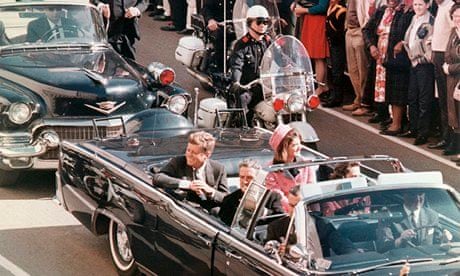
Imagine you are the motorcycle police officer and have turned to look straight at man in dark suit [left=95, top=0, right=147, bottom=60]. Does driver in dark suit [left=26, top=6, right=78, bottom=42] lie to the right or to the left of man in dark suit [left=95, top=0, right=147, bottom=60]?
left

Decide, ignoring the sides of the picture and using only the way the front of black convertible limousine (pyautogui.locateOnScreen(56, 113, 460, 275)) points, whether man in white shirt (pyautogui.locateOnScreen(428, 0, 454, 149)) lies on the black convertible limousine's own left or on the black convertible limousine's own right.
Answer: on the black convertible limousine's own left

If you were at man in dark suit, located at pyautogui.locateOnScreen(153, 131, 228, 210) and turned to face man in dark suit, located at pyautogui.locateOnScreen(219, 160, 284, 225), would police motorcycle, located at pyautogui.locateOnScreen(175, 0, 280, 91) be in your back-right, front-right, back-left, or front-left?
back-left

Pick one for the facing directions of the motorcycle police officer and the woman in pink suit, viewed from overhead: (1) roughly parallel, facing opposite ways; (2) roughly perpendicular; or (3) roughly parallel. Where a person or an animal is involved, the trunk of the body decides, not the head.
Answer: roughly parallel

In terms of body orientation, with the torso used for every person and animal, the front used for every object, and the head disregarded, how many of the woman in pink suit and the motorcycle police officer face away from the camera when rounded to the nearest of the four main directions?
0

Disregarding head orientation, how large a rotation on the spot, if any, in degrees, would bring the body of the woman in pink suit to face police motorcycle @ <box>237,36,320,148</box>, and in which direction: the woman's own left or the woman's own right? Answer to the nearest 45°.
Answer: approximately 135° to the woman's own left

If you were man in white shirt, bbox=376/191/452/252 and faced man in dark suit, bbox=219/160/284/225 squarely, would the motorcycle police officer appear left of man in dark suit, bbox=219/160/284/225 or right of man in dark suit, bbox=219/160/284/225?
right

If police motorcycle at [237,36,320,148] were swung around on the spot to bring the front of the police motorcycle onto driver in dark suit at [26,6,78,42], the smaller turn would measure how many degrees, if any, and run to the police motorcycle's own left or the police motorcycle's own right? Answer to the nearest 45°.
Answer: approximately 135° to the police motorcycle's own right

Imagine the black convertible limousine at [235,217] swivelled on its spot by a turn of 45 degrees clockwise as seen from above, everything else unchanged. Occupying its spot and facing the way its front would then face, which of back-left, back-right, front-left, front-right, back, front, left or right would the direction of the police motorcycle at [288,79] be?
back
